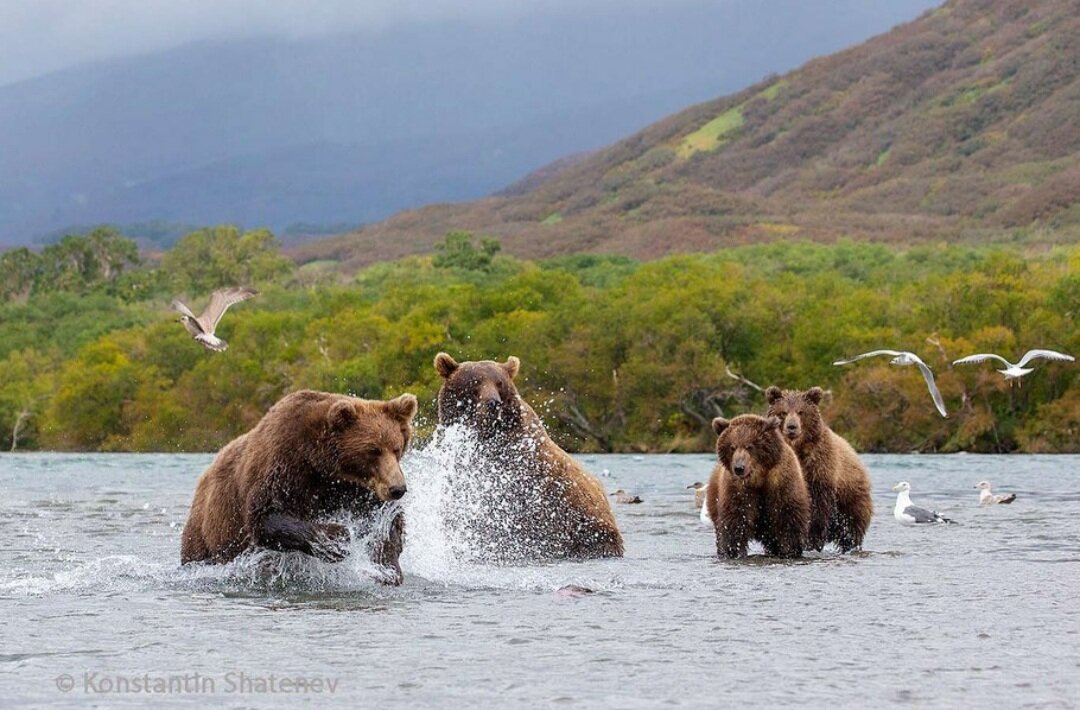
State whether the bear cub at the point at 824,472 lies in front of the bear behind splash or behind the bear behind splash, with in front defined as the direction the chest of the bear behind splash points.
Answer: behind

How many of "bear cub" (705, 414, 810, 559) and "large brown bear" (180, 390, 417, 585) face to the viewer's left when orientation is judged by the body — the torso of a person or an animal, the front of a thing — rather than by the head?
0

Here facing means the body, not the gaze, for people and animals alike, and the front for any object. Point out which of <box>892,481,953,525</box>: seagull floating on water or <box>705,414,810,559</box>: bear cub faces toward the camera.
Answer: the bear cub

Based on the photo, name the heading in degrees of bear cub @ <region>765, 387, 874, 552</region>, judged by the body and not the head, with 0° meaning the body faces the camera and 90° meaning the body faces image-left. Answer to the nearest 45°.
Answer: approximately 45°

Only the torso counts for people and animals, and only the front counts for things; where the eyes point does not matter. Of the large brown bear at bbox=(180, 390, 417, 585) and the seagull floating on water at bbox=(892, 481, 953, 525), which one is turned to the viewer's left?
the seagull floating on water

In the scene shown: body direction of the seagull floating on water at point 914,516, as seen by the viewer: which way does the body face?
to the viewer's left

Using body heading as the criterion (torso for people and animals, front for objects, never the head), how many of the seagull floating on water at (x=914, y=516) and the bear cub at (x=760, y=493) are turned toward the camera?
1

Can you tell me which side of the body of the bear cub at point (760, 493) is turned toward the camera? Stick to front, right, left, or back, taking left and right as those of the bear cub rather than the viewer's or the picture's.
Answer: front

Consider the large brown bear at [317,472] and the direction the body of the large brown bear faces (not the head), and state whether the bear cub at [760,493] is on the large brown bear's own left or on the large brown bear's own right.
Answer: on the large brown bear's own left

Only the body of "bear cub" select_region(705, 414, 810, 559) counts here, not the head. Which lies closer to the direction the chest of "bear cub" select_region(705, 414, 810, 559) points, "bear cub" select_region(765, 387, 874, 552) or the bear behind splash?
the bear behind splash

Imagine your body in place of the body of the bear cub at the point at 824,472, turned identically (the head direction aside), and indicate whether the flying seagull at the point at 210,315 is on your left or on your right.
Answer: on your right

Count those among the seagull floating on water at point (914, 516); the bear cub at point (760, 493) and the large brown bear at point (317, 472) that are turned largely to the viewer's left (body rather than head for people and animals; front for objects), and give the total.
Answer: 1
